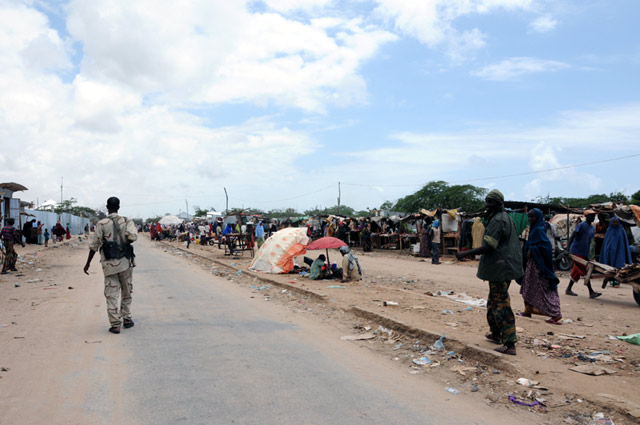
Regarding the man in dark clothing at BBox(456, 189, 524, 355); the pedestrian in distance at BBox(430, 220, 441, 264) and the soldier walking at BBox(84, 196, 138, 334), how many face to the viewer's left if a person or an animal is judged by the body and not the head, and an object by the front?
1

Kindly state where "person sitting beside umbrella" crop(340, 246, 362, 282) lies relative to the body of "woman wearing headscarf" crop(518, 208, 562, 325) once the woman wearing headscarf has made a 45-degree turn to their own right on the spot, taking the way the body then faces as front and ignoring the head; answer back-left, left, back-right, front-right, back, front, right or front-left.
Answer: front-right

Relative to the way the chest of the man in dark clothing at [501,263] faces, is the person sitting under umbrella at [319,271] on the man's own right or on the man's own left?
on the man's own right

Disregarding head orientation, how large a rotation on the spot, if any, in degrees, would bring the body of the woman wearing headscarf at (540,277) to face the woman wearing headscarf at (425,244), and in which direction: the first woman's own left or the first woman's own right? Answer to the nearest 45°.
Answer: approximately 135° to the first woman's own right

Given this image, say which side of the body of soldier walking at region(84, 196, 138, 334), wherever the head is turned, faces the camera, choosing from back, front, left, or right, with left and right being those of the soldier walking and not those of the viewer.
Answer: back

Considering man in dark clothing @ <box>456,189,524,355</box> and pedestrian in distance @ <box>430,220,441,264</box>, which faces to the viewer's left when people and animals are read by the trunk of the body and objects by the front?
the man in dark clothing

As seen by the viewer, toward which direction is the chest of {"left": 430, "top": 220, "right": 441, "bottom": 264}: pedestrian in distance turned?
away from the camera

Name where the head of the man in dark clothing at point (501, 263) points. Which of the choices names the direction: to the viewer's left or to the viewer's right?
to the viewer's left

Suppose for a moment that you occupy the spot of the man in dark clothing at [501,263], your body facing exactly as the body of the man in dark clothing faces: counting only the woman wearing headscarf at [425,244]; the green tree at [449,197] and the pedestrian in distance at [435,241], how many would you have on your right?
3

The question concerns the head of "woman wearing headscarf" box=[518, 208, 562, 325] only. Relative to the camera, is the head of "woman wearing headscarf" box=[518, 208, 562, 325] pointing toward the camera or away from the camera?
toward the camera

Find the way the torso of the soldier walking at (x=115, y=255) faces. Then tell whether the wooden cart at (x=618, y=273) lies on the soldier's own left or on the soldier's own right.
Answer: on the soldier's own right

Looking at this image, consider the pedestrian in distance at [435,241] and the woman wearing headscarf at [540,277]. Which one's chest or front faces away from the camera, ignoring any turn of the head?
the pedestrian in distance
